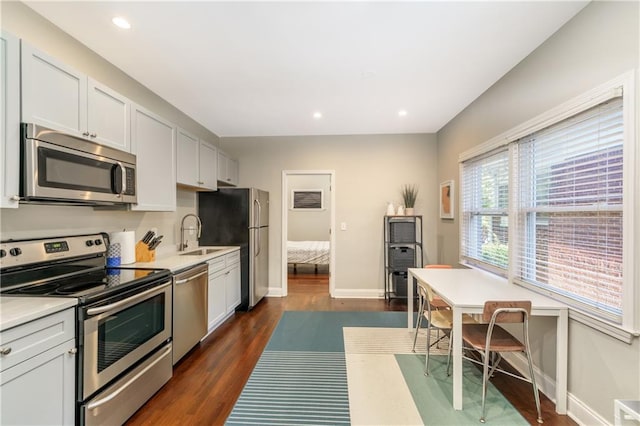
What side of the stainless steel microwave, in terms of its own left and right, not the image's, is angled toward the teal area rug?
front

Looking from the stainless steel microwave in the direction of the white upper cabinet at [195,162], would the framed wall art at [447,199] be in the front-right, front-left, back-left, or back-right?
front-right

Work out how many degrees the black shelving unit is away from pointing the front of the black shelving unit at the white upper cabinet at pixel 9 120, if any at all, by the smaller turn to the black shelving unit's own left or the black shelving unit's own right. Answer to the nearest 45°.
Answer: approximately 45° to the black shelving unit's own right

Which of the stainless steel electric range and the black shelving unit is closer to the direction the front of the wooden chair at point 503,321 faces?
the black shelving unit

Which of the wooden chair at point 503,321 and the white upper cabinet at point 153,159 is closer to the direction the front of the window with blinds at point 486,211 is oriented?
the white upper cabinet

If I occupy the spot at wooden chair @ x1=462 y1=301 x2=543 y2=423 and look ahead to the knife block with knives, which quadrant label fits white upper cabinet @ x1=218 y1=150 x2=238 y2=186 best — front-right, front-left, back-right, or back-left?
front-right

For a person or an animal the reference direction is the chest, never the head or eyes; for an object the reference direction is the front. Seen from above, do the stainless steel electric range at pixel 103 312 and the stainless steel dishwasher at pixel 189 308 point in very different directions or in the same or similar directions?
same or similar directions

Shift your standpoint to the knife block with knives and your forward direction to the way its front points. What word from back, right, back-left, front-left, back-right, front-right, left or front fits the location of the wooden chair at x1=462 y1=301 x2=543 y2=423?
front

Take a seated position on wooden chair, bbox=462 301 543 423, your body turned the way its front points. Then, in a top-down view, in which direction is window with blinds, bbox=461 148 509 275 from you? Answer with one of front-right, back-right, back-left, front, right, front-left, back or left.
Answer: front-right

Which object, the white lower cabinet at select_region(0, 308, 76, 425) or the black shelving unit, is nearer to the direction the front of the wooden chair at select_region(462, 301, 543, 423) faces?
the black shelving unit

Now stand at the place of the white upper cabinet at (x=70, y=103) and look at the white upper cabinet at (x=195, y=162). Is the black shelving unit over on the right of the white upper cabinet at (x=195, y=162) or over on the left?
right

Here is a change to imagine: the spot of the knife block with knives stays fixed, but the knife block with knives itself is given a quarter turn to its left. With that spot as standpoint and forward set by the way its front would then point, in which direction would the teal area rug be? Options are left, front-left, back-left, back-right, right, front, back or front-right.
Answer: right
